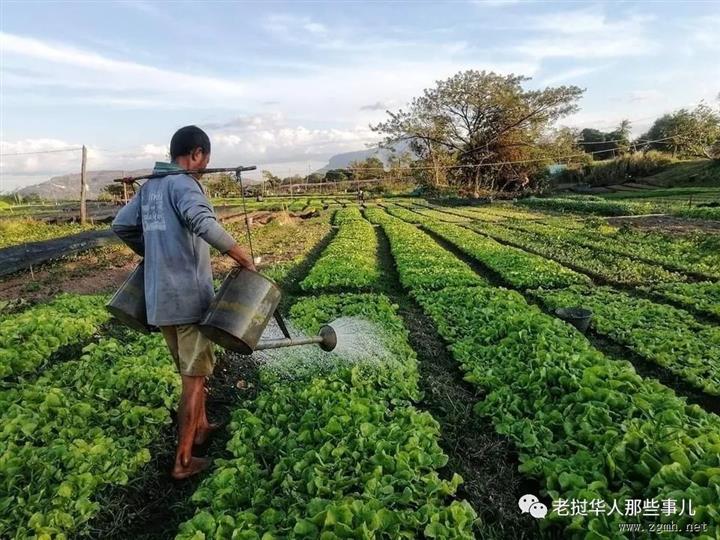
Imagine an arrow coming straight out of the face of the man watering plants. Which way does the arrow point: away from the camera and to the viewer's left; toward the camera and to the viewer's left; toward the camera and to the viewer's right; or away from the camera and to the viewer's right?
away from the camera and to the viewer's right

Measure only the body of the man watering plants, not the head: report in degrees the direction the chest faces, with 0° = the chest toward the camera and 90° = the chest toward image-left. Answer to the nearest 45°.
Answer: approximately 225°

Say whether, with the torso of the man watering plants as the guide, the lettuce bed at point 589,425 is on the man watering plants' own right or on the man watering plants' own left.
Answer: on the man watering plants' own right

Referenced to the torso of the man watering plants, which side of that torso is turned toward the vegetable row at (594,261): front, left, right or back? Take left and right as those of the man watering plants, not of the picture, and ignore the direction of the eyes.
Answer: front

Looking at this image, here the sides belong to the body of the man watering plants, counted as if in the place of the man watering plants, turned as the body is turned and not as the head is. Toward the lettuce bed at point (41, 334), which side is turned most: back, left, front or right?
left

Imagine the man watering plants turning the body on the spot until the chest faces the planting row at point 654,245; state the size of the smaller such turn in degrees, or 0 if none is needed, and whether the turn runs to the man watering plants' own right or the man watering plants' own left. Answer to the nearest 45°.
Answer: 0° — they already face it

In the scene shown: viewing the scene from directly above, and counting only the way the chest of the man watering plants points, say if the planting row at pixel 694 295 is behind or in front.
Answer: in front

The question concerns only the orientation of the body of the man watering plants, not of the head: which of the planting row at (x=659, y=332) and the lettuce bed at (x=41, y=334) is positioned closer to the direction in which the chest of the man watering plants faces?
the planting row
